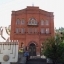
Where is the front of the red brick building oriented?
toward the camera

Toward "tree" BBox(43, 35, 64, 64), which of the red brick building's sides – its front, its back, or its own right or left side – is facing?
front
